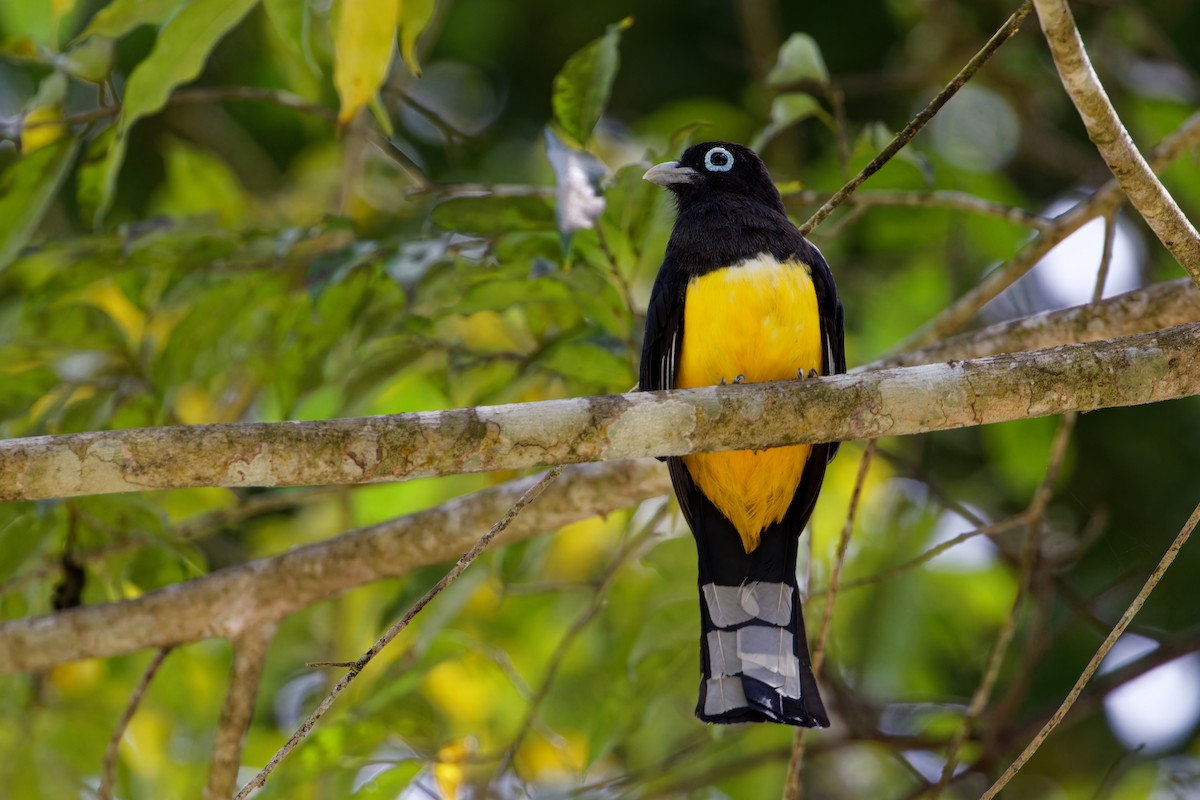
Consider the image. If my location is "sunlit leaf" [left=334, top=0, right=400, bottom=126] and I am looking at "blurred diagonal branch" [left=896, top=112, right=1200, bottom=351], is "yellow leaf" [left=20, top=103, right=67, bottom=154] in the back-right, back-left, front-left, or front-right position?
back-left

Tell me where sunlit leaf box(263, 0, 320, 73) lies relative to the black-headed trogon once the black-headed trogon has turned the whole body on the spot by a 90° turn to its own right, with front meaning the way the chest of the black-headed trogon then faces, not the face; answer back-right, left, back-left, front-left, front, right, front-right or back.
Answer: front

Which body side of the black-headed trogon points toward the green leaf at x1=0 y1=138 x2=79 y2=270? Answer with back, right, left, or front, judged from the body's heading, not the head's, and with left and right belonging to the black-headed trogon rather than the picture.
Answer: right

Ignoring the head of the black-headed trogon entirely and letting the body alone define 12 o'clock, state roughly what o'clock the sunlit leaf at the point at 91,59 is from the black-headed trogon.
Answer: The sunlit leaf is roughly at 3 o'clock from the black-headed trogon.

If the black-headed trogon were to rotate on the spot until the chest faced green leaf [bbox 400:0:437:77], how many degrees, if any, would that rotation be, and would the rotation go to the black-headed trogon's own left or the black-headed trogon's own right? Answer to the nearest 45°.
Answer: approximately 90° to the black-headed trogon's own right

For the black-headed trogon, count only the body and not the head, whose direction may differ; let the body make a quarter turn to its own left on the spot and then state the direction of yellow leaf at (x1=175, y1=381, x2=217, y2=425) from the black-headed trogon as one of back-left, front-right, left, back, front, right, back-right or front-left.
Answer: back-left

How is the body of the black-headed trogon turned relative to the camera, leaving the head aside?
toward the camera

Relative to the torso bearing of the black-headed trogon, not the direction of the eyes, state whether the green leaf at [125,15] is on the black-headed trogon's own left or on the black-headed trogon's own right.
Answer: on the black-headed trogon's own right

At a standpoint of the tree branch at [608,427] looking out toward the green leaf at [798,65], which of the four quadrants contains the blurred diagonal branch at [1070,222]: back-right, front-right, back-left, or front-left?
front-right

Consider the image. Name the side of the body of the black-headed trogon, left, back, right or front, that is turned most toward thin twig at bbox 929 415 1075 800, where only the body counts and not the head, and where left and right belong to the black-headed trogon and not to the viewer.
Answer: back

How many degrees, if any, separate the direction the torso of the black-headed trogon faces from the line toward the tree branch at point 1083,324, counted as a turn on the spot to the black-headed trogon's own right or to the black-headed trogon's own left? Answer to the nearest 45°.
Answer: approximately 135° to the black-headed trogon's own left
